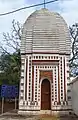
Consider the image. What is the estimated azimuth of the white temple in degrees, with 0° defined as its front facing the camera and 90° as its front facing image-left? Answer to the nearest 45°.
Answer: approximately 0°
